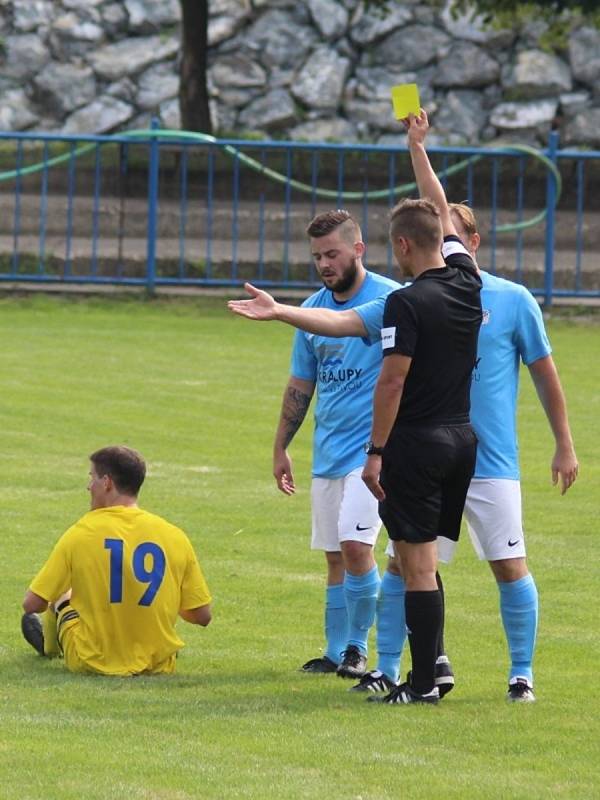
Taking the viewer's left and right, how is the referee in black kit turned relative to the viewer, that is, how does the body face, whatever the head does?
facing away from the viewer and to the left of the viewer

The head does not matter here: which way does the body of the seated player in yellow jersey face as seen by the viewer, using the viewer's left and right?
facing away from the viewer and to the left of the viewer

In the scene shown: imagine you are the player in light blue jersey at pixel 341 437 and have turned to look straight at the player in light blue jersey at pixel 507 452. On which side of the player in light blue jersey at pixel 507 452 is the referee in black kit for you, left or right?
right

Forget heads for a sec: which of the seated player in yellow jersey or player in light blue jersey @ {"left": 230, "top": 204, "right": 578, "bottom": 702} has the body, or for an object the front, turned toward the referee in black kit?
the player in light blue jersey

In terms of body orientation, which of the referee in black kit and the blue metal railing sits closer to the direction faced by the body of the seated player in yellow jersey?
the blue metal railing

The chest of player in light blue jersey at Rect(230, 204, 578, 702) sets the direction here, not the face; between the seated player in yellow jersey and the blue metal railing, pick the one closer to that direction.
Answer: the seated player in yellow jersey

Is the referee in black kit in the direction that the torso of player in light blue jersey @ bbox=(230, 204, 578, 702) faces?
yes

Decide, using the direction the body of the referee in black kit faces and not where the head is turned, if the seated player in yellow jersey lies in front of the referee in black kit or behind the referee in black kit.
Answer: in front

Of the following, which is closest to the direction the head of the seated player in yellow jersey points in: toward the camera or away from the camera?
away from the camera

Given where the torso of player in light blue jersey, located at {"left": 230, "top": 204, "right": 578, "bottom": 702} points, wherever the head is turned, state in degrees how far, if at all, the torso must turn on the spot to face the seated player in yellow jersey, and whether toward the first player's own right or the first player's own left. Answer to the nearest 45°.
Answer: approximately 45° to the first player's own right
